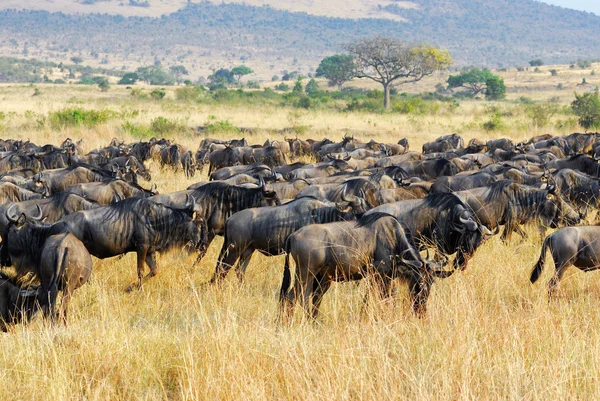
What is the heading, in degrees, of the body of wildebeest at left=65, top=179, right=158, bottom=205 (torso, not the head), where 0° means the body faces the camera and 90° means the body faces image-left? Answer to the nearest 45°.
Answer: approximately 270°

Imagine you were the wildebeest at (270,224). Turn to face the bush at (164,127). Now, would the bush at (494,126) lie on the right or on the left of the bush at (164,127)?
right

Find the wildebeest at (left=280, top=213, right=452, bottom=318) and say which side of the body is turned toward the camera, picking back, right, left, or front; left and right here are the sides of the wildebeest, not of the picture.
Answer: right

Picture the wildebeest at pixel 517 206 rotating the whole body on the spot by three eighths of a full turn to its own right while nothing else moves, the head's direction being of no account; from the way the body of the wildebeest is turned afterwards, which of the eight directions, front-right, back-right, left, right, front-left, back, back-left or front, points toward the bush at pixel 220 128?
right

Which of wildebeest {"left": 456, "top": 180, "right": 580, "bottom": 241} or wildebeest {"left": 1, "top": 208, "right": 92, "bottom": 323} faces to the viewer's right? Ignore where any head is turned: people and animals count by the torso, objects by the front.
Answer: wildebeest {"left": 456, "top": 180, "right": 580, "bottom": 241}

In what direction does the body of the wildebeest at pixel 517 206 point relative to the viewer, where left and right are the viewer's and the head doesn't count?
facing to the right of the viewer

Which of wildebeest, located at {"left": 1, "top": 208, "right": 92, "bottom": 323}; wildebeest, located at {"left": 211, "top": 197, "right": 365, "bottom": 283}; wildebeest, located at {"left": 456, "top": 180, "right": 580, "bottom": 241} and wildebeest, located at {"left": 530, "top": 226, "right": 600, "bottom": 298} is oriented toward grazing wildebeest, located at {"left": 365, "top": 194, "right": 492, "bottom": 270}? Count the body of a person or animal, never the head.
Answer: wildebeest, located at {"left": 211, "top": 197, "right": 365, "bottom": 283}

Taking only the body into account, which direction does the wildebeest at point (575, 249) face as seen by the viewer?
to the viewer's right

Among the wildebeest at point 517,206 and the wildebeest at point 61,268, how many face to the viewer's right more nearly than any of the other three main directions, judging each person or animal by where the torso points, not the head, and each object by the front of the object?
1

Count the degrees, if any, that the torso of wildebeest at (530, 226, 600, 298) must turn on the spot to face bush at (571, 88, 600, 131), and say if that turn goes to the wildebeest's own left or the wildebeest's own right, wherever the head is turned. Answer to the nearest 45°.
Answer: approximately 90° to the wildebeest's own left

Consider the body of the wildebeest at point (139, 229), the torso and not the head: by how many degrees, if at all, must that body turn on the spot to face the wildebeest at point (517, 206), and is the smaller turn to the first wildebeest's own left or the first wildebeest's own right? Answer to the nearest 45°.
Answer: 0° — it already faces it

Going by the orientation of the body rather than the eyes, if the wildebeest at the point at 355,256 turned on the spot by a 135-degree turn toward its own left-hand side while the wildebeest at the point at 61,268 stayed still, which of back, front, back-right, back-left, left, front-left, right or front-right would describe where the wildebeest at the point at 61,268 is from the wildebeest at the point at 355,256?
front-left

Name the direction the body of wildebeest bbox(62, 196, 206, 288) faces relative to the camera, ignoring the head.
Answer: to the viewer's right

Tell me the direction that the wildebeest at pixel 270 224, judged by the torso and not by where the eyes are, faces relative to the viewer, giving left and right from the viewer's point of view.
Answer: facing to the right of the viewer
